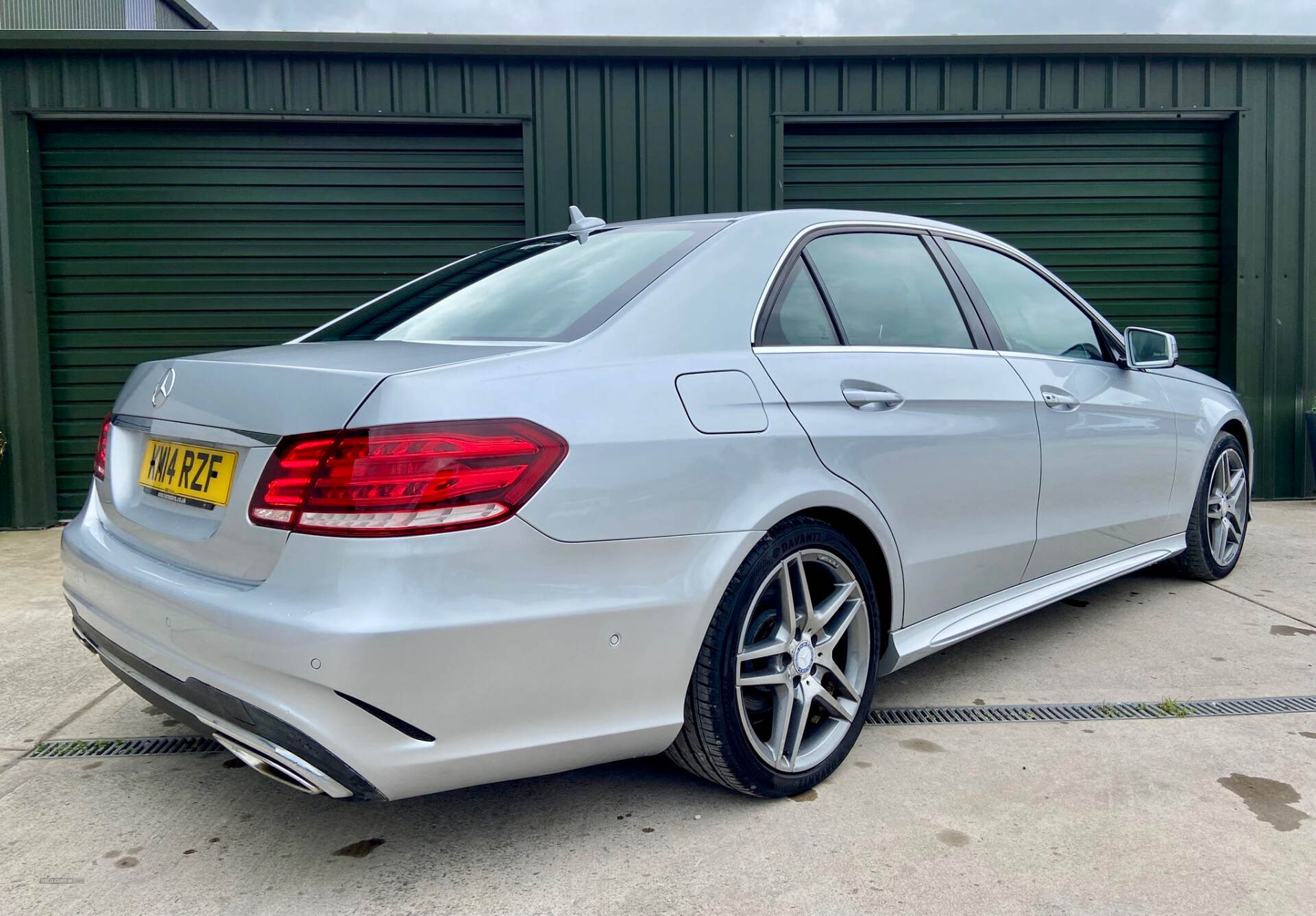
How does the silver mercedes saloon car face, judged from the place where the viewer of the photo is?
facing away from the viewer and to the right of the viewer

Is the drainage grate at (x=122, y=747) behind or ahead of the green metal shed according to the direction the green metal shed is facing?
ahead

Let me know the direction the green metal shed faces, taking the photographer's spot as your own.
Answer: facing the viewer

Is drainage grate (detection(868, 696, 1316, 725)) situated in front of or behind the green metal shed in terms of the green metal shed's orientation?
in front

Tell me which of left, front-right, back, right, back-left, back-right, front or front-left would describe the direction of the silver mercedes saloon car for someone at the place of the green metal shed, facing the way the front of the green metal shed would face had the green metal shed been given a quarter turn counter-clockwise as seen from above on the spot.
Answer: right
